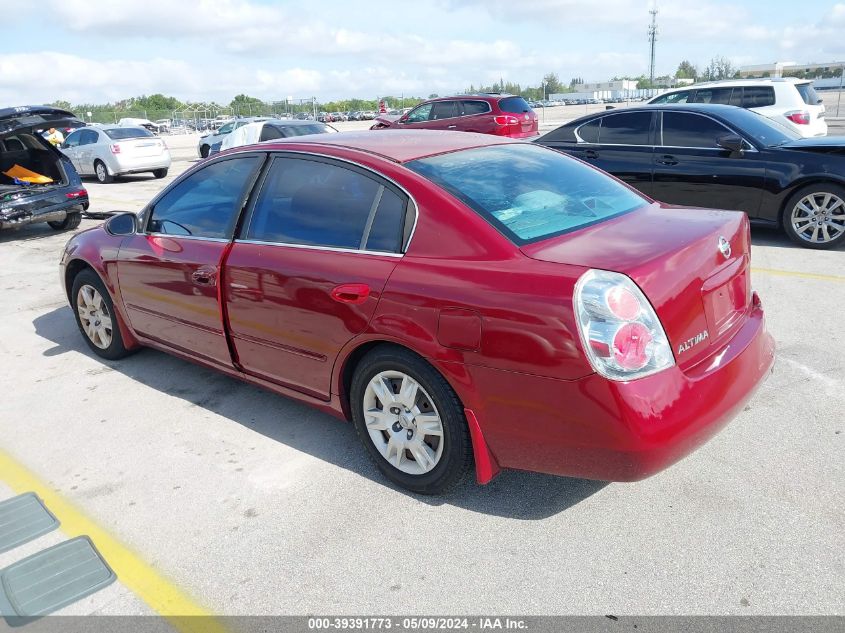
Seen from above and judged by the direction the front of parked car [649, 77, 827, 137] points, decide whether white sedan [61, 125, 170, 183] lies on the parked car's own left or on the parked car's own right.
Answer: on the parked car's own left

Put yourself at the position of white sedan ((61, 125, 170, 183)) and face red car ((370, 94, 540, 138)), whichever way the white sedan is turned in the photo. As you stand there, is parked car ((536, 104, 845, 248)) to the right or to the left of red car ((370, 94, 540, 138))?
right

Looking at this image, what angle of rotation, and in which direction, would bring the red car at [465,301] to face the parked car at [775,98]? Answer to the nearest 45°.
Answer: approximately 90° to its right

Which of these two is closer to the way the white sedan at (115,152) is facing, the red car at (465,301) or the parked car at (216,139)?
the parked car

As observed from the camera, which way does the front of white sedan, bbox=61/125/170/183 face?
facing away from the viewer and to the left of the viewer

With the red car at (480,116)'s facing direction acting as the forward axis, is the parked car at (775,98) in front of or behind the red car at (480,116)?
behind

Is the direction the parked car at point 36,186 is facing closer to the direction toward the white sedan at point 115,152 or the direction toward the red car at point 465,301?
the white sedan

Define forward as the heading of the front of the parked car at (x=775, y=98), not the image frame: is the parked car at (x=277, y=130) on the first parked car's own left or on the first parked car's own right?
on the first parked car's own left

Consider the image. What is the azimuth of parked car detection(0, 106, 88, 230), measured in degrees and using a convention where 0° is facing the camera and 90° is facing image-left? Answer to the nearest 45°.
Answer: approximately 135°

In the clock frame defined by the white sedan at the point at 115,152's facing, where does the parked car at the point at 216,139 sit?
The parked car is roughly at 3 o'clock from the white sedan.

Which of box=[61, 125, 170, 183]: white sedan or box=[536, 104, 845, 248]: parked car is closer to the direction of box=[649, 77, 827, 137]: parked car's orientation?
the white sedan
